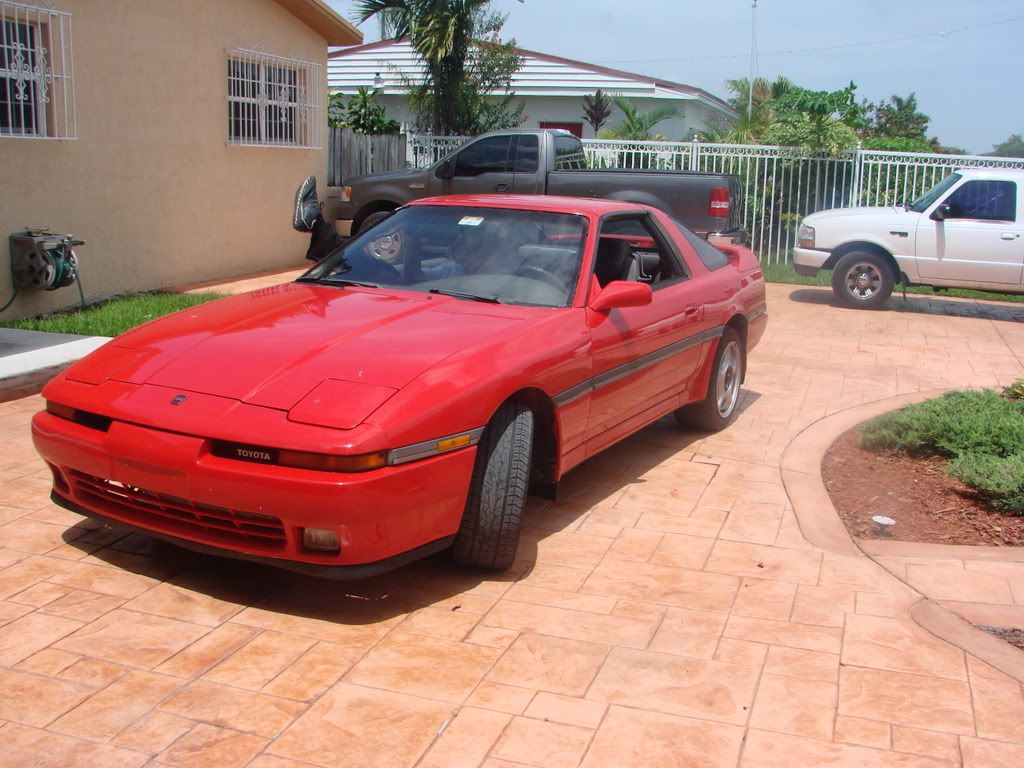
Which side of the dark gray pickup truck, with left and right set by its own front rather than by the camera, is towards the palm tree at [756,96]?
right

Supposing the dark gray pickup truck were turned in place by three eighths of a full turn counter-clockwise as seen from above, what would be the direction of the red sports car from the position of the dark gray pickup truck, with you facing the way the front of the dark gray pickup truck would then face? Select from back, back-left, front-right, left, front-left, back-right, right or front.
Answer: front-right

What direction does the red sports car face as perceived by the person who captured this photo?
facing the viewer and to the left of the viewer

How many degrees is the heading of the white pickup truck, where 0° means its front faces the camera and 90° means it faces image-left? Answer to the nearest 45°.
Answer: approximately 90°

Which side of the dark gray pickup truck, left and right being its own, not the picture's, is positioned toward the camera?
left

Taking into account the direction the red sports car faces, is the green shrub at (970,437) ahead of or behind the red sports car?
behind

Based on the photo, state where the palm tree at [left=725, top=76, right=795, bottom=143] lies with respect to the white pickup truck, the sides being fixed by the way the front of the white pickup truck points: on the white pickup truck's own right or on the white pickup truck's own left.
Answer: on the white pickup truck's own right

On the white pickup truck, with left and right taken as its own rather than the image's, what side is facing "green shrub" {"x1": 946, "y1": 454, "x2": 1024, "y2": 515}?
left

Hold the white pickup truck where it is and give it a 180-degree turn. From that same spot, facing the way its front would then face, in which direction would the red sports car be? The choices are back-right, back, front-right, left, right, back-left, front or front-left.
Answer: right

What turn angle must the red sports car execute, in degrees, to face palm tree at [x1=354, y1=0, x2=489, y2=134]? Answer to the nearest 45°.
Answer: approximately 135° to its right

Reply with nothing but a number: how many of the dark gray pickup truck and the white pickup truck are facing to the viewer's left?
2

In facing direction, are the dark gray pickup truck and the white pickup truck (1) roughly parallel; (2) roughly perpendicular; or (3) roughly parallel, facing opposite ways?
roughly parallel

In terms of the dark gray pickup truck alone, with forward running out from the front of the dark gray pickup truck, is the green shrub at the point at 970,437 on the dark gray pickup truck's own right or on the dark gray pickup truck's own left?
on the dark gray pickup truck's own left
